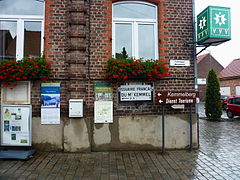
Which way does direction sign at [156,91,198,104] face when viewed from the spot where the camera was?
facing the viewer

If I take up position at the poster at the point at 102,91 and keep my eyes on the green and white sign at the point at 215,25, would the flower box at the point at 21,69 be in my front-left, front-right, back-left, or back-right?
back-right

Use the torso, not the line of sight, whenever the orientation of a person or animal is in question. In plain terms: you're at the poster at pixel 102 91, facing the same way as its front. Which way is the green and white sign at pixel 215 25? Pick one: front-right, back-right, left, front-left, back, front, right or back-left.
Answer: left

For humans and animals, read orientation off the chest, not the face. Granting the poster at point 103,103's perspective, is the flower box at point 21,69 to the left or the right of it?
on its right

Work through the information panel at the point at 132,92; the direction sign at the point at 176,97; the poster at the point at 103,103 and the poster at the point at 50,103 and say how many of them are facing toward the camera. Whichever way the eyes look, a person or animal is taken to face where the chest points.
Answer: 4

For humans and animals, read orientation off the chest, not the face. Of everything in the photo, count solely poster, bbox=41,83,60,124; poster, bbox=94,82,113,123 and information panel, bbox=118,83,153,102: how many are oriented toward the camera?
3

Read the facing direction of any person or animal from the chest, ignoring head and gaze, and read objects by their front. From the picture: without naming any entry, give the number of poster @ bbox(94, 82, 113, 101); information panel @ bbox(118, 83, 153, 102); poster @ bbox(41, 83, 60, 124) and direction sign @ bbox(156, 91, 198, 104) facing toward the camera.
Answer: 4

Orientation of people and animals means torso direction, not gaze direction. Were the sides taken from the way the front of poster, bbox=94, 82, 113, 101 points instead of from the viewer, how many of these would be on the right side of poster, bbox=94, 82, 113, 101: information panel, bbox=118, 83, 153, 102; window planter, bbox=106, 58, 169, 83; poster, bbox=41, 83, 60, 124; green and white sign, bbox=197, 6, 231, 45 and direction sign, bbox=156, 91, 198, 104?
1

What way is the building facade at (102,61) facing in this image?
toward the camera

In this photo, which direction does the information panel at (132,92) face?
toward the camera

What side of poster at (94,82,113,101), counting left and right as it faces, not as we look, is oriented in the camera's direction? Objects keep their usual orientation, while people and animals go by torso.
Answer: front

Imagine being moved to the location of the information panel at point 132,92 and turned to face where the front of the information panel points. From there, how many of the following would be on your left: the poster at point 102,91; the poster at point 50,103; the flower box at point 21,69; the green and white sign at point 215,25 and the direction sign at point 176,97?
2
